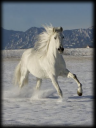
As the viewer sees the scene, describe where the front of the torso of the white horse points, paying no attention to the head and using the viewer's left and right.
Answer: facing the viewer and to the right of the viewer
